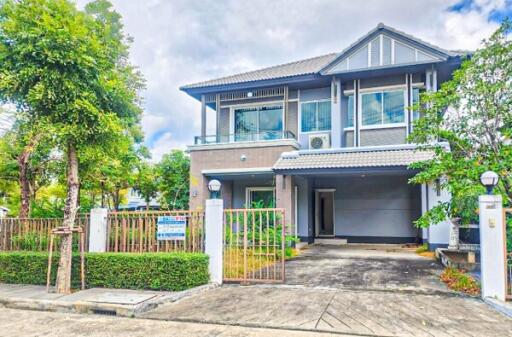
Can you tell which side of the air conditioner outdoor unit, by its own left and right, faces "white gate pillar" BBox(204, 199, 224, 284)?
front

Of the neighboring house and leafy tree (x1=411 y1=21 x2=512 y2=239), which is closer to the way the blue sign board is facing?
the leafy tree

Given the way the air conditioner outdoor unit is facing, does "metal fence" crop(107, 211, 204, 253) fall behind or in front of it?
in front

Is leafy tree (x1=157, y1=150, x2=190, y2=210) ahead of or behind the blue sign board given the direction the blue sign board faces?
behind

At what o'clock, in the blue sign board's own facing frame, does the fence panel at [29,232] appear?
The fence panel is roughly at 4 o'clock from the blue sign board.

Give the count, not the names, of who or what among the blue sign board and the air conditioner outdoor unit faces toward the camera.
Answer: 2

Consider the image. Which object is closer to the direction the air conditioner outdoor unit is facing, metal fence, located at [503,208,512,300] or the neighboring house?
the metal fence

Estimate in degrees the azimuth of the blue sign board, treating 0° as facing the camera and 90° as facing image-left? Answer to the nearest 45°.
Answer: approximately 0°

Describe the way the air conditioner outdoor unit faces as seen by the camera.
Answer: facing the viewer
